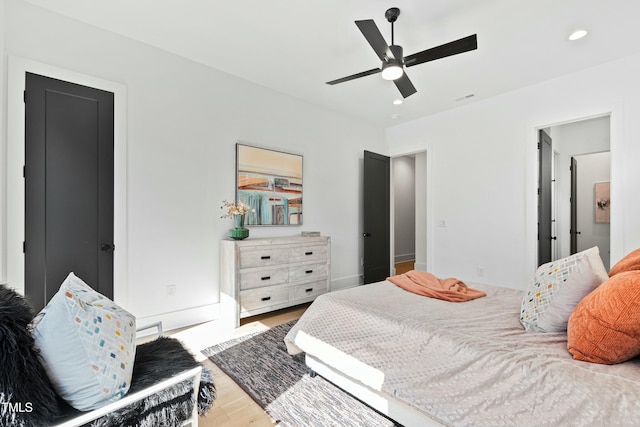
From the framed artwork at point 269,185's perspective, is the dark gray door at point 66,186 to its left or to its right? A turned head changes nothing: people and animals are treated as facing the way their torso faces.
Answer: on its right

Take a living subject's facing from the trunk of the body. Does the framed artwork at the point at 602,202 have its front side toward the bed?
yes

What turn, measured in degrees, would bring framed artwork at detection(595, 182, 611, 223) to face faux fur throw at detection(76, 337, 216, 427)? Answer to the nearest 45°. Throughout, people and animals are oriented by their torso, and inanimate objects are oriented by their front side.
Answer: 0° — it already faces it

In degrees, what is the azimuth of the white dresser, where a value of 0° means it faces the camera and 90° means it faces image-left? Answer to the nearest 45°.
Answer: approximately 315°

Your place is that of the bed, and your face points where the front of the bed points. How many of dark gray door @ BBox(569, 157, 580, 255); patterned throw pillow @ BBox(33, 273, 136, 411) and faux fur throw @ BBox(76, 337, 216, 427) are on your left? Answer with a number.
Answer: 2

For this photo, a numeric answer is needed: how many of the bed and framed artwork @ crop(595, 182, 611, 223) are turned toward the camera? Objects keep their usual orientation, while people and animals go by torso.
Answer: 1

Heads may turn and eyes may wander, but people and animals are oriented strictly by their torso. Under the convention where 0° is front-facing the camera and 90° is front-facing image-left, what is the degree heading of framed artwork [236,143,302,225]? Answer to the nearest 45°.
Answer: approximately 315°

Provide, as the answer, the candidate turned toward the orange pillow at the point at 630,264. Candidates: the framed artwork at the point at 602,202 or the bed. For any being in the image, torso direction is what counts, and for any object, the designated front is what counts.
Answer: the framed artwork

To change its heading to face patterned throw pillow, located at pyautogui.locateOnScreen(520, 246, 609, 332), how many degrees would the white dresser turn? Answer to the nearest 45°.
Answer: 0° — it already faces it
